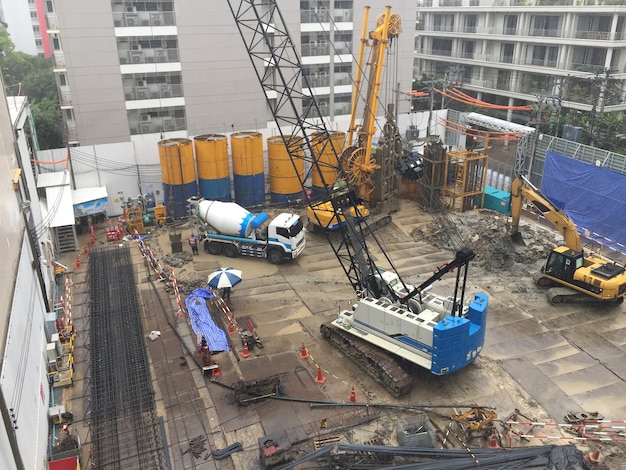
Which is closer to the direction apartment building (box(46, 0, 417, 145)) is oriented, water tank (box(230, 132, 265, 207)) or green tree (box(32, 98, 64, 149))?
the water tank

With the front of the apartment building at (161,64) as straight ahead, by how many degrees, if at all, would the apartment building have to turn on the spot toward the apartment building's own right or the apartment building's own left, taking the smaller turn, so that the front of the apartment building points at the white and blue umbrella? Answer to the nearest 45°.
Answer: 0° — it already faces it

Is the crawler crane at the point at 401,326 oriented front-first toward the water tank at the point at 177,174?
yes

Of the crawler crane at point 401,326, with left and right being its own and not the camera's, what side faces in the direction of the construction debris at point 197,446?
left

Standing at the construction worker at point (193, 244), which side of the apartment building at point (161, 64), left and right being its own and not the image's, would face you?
front

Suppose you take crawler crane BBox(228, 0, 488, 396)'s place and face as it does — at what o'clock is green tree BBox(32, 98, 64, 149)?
The green tree is roughly at 12 o'clock from the crawler crane.

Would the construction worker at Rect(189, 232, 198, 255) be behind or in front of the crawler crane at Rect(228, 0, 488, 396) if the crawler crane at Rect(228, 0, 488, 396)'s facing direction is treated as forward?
in front

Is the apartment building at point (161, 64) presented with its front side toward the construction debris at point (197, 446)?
yes

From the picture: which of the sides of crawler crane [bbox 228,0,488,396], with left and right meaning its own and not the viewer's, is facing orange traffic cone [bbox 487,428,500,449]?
back

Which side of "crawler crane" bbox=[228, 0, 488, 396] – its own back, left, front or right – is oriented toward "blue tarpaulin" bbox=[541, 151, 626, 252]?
right

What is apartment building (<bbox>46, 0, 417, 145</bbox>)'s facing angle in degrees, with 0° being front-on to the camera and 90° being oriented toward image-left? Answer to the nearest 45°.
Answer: approximately 0°

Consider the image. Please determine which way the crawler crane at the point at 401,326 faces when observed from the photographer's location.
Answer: facing away from the viewer and to the left of the viewer

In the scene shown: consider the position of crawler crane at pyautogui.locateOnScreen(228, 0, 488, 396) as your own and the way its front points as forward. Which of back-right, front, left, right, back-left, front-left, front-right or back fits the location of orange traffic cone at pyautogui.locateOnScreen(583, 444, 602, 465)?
back

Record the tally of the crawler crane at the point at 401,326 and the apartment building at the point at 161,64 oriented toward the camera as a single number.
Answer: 1

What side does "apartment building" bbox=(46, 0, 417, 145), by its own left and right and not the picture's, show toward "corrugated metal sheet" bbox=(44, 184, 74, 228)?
front
